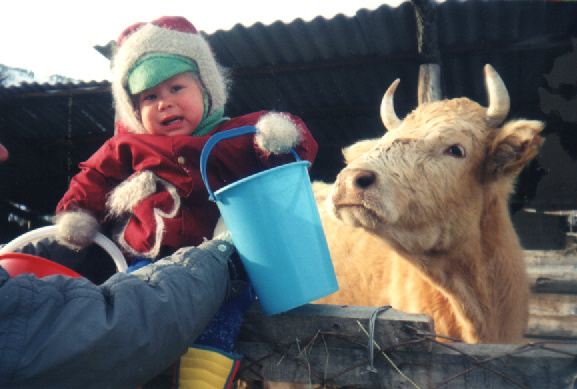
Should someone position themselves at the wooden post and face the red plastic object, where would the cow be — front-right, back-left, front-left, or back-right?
front-left

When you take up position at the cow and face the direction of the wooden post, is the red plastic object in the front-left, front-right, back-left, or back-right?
back-left

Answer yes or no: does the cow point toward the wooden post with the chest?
no

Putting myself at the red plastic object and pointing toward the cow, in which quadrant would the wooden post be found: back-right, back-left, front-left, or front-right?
front-left

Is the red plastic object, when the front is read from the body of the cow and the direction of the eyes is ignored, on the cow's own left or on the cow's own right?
on the cow's own right

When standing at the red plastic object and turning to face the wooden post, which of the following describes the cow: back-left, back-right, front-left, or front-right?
front-right

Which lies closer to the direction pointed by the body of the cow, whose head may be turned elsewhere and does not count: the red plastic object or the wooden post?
the red plastic object

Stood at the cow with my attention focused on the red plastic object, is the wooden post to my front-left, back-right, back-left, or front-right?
back-right
